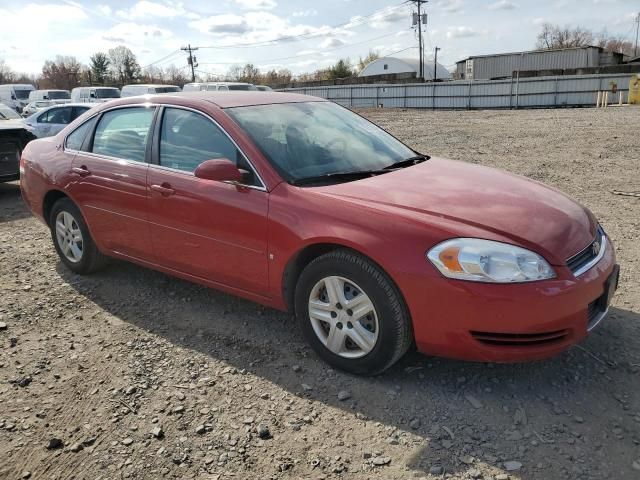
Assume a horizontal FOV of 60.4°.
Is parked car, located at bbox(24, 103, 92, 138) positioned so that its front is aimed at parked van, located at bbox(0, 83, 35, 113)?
no

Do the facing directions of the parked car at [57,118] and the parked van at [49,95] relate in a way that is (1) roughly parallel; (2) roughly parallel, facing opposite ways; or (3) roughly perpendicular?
roughly perpendicular

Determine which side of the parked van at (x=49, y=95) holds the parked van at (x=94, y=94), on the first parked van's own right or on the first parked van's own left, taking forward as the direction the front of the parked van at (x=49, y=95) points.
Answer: on the first parked van's own left

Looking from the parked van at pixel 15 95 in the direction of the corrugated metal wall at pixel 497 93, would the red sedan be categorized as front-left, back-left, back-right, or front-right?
front-right

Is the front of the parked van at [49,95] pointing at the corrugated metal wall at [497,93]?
no

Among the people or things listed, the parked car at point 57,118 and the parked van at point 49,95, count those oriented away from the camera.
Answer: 0

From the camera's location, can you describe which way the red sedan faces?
facing the viewer and to the right of the viewer

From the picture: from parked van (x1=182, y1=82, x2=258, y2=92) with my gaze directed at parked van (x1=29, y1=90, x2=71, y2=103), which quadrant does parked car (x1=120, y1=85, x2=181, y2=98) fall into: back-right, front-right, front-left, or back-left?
front-left

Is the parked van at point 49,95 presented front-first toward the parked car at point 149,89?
no

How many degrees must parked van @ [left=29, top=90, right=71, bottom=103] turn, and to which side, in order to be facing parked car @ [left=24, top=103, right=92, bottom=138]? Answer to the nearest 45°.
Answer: approximately 45° to its left

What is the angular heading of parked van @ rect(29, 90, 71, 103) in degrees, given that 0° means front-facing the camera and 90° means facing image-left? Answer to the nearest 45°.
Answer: approximately 45°

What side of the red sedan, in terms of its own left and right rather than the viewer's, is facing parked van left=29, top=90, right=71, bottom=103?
back

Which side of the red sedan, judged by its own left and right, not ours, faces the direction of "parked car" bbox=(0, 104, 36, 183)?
back
